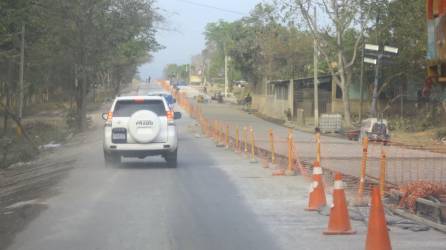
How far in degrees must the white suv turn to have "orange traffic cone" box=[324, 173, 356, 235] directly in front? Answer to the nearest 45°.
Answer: approximately 180°

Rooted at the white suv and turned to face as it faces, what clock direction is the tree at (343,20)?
The tree is roughly at 1 o'clock from the white suv.

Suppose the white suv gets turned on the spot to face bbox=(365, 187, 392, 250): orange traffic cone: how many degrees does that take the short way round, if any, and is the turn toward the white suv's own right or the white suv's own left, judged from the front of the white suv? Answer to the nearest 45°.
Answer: approximately 180°

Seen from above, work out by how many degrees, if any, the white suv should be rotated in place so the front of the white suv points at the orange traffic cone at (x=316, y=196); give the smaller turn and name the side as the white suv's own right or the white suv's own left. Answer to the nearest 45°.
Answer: approximately 180°

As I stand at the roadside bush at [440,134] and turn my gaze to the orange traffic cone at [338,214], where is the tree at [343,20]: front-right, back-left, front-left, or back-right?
back-right

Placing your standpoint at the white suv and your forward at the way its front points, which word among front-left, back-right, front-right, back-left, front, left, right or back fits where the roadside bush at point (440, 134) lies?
front-right

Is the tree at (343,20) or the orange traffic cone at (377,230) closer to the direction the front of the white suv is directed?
the tree

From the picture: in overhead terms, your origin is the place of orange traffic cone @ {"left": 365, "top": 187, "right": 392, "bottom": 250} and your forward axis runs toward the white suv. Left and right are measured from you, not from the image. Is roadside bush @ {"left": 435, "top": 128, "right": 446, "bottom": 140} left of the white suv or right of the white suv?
right

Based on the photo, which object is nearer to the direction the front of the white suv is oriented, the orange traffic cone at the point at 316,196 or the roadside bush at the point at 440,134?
the roadside bush

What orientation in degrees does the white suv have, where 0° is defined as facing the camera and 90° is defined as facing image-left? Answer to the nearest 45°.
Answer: approximately 180°

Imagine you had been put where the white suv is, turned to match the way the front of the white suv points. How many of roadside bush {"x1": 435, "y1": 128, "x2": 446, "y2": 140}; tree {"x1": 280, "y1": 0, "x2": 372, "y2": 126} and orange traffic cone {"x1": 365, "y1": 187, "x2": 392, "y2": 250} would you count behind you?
1
